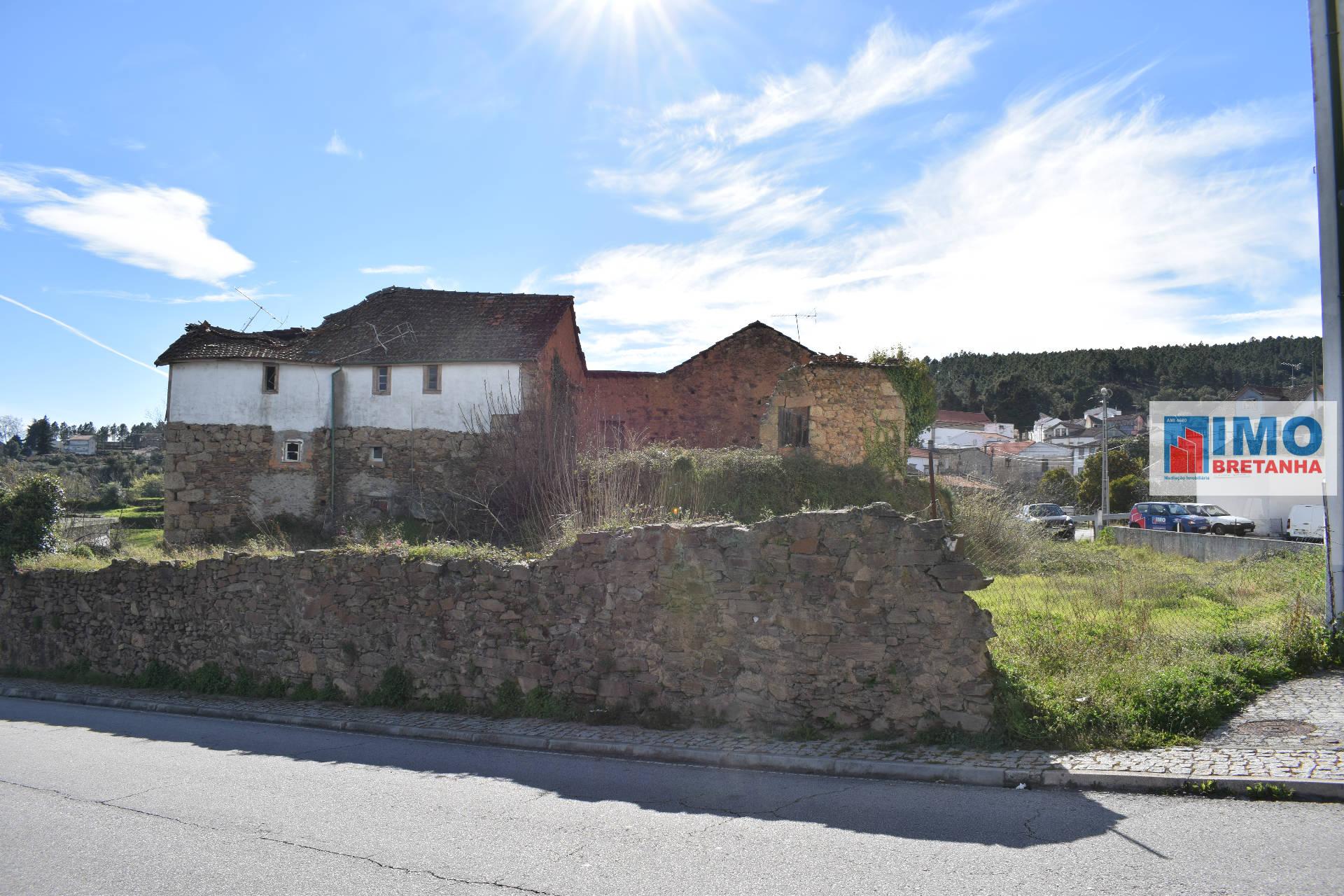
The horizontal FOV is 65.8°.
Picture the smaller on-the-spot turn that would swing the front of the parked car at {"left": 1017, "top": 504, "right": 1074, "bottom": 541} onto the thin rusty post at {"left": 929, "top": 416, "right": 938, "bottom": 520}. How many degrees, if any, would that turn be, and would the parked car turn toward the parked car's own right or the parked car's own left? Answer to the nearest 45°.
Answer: approximately 45° to the parked car's own right

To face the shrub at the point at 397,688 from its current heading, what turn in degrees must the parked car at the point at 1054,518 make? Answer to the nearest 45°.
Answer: approximately 45° to its right

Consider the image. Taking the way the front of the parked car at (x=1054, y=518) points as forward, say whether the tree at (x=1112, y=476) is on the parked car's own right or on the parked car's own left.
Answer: on the parked car's own left

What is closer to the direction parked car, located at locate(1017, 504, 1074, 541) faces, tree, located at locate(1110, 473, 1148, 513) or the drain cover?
the drain cover

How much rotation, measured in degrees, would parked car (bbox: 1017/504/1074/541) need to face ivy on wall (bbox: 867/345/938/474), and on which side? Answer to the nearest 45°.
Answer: approximately 45° to its right
